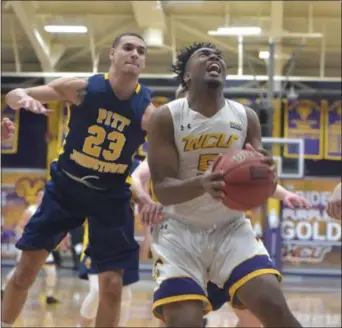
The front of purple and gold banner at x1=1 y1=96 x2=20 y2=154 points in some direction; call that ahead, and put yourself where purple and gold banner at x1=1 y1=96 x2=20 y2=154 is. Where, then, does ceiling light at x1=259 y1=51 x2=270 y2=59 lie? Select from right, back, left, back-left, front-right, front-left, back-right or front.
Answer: front-left

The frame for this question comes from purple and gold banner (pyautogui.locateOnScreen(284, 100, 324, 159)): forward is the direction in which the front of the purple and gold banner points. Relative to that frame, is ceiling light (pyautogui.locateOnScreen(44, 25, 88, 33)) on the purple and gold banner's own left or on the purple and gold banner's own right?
on the purple and gold banner's own right

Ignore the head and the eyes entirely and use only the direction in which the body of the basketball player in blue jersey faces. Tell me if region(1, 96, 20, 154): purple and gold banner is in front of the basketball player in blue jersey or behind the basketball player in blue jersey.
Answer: behind

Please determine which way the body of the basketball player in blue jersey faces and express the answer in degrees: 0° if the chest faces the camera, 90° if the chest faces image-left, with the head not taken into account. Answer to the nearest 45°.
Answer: approximately 0°

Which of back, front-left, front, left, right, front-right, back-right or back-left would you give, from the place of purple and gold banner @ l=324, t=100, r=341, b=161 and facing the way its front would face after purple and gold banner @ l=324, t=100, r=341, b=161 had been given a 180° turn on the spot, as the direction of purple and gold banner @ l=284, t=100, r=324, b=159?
left

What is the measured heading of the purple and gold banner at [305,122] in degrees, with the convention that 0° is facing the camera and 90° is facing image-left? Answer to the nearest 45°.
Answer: approximately 0°

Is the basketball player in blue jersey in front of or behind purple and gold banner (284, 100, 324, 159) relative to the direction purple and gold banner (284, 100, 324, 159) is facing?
in front

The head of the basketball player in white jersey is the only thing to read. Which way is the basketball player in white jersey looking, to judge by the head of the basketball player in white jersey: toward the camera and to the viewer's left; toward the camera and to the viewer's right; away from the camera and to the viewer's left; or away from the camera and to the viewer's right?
toward the camera and to the viewer's right

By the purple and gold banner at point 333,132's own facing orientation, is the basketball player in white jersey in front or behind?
in front

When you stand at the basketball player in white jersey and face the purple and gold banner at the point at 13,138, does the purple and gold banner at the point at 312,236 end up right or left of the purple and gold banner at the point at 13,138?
right
